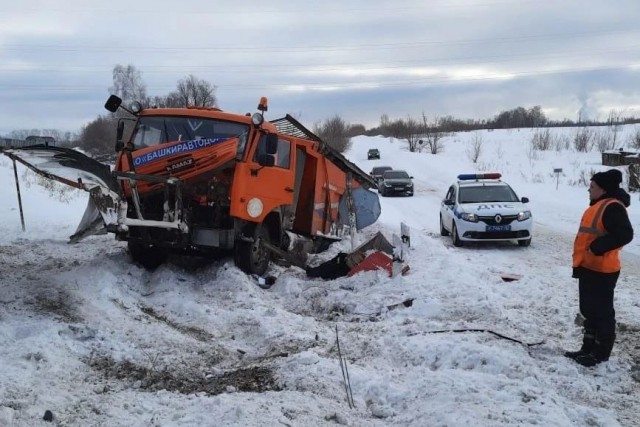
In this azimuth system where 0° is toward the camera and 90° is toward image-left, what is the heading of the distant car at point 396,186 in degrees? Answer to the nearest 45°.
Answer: approximately 0°

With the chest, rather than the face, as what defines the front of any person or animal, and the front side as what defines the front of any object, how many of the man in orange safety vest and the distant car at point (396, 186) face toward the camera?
1

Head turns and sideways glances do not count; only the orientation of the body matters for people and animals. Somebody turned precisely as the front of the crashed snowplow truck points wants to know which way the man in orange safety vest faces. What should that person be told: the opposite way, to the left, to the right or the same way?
to the right

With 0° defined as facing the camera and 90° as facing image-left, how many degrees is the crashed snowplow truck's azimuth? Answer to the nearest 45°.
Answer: approximately 45°

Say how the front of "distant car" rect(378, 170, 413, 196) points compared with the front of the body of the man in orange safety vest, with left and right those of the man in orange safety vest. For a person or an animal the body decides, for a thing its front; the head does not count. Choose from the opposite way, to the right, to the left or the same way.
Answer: to the left

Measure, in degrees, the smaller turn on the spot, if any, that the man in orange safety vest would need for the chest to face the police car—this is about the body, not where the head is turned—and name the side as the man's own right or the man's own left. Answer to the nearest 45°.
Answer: approximately 90° to the man's own right

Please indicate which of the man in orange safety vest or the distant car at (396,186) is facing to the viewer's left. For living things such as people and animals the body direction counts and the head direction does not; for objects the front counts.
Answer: the man in orange safety vest

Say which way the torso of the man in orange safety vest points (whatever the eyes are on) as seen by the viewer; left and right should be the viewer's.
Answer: facing to the left of the viewer

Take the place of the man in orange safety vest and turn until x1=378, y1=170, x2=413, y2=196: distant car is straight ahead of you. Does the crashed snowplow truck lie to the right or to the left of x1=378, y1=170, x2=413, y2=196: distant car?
left

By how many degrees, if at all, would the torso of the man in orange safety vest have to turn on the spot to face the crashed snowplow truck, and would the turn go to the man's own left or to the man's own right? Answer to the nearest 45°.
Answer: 0° — they already face it

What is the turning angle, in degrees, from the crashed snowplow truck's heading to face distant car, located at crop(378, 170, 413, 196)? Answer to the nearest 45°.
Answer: approximately 180°
